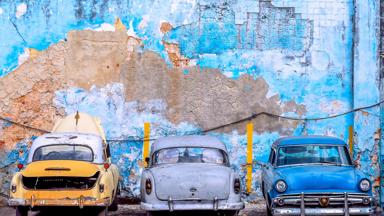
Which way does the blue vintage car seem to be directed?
toward the camera
